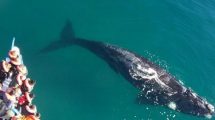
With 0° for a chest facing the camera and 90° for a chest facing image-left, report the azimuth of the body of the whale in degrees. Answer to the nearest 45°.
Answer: approximately 315°
